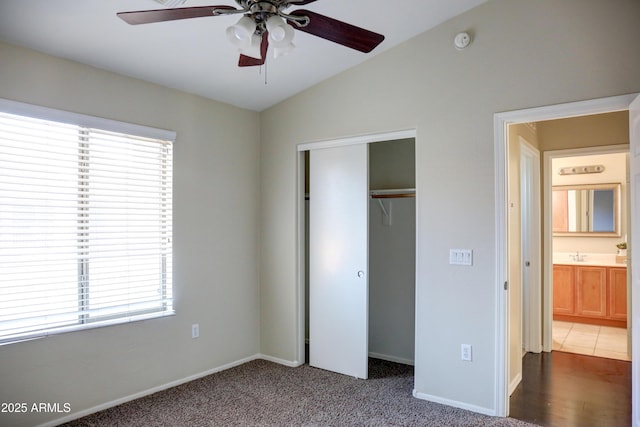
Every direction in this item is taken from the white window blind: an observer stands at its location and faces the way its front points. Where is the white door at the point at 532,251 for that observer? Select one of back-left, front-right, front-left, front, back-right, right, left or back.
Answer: front-left

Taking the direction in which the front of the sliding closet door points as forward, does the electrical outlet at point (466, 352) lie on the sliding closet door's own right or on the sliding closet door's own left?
on the sliding closet door's own left

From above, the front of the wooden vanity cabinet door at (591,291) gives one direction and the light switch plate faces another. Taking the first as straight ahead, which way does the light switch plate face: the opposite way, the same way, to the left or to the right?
the same way

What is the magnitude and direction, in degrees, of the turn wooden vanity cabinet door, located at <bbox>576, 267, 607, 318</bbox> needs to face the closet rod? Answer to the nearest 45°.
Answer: approximately 45° to its right

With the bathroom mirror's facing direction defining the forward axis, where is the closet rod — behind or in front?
in front

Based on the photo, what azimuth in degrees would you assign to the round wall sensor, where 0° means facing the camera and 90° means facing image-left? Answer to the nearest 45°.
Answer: approximately 0°

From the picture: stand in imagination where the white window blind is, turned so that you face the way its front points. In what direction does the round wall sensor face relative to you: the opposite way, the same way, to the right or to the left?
to the right

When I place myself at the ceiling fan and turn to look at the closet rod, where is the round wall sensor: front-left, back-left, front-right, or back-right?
front-right

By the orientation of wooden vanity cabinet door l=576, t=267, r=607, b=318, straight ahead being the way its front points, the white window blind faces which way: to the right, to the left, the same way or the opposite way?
to the left

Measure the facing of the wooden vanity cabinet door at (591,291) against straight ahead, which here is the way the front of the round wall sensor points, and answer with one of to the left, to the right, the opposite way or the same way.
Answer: the same way

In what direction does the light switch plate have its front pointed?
toward the camera

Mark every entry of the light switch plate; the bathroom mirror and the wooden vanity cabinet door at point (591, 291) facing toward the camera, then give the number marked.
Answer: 3

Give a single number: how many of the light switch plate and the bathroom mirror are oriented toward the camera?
2

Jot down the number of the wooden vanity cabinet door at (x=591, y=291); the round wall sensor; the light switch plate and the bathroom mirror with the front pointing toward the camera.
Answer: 4

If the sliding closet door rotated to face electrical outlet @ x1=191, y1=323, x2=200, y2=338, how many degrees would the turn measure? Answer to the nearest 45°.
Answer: approximately 45° to its right

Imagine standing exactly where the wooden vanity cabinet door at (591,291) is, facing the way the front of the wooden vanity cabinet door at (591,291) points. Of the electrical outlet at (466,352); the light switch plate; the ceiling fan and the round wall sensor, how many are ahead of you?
4

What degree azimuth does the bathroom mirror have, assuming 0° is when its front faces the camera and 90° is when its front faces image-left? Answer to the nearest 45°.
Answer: approximately 0°
